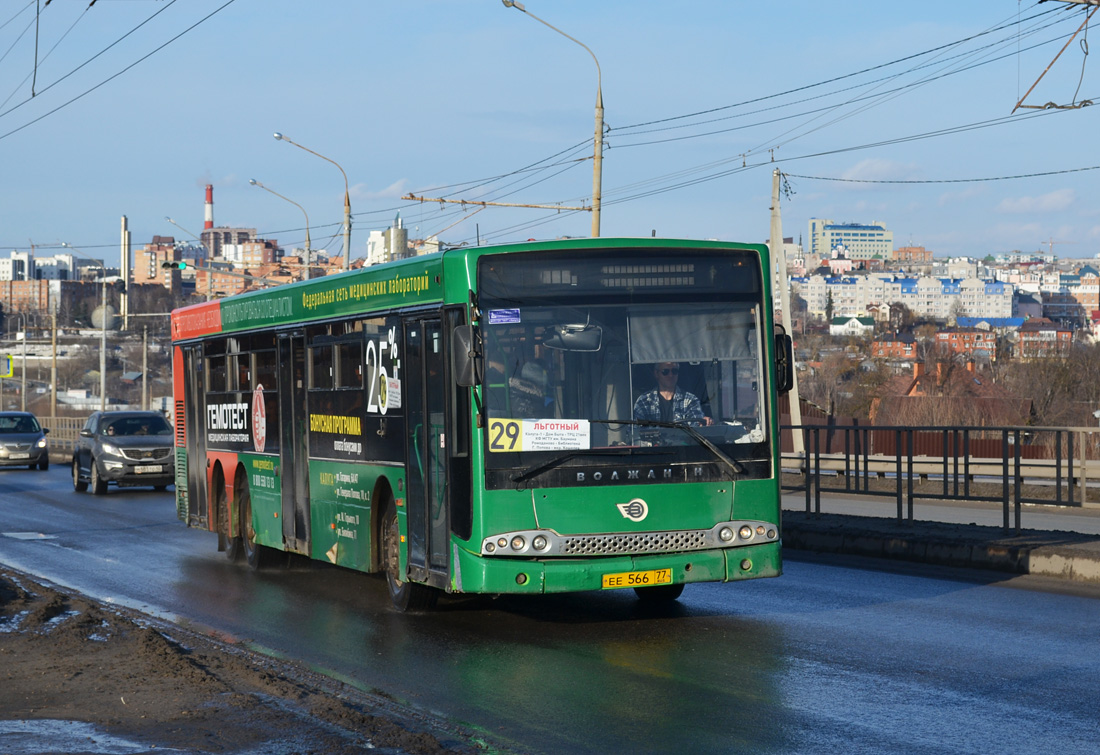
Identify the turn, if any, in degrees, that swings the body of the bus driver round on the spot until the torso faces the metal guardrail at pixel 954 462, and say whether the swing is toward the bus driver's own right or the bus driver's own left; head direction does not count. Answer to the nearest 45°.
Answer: approximately 135° to the bus driver's own left

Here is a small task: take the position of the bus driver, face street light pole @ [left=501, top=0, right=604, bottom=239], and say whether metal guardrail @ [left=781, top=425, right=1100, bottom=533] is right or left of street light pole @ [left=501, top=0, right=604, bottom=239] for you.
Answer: right

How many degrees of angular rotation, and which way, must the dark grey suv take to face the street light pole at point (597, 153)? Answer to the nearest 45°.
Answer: approximately 45° to its left

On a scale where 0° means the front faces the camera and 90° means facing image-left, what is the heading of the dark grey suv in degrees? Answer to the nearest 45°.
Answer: approximately 315°

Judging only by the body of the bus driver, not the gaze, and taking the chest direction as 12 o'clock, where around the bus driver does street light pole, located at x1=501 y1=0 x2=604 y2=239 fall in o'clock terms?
The street light pole is roughly at 6 o'clock from the bus driver.
